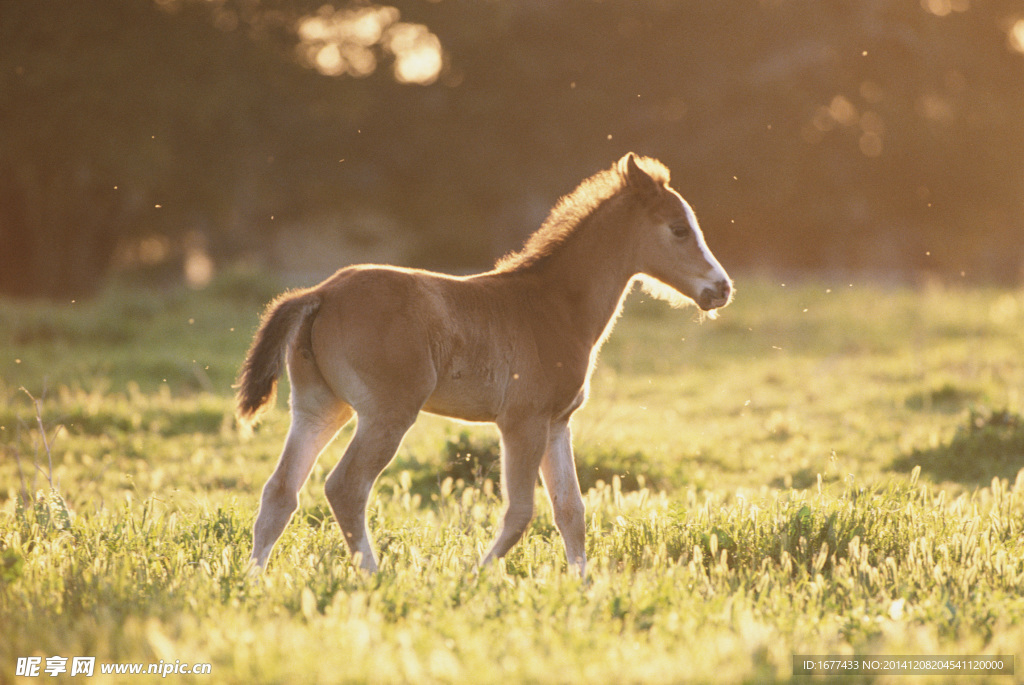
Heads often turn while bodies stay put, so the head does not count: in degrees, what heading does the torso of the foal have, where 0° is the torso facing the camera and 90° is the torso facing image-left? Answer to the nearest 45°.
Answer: approximately 270°
